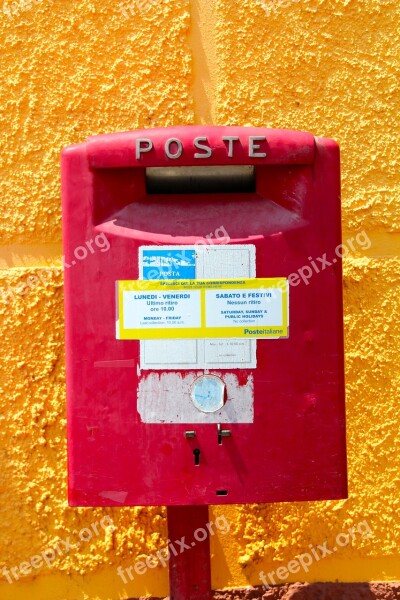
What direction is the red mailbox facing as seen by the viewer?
toward the camera
